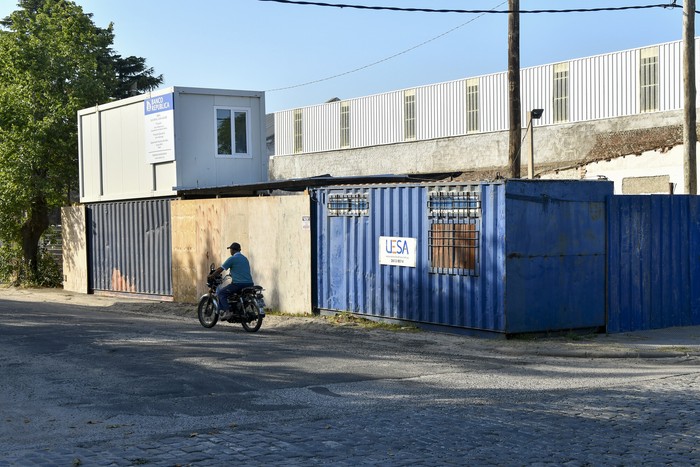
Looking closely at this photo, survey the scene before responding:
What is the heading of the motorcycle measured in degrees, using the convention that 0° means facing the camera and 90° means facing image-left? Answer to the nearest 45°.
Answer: approximately 135°

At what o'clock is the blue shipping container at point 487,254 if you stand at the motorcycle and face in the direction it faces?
The blue shipping container is roughly at 5 o'clock from the motorcycle.

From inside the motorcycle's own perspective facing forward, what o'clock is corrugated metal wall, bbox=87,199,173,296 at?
The corrugated metal wall is roughly at 1 o'clock from the motorcycle.

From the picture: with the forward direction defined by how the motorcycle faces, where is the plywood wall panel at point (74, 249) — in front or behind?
in front

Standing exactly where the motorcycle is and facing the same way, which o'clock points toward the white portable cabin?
The white portable cabin is roughly at 1 o'clock from the motorcycle.

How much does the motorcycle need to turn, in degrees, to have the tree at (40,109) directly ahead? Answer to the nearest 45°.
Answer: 0° — it already faces it

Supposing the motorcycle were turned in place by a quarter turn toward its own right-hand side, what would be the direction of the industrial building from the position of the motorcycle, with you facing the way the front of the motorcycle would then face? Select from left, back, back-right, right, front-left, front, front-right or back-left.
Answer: front

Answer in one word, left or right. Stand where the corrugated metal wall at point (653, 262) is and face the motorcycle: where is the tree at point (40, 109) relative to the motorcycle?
right

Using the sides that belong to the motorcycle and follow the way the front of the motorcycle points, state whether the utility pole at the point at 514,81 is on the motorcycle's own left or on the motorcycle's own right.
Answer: on the motorcycle's own right

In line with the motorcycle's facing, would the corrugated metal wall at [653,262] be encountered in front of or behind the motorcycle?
behind

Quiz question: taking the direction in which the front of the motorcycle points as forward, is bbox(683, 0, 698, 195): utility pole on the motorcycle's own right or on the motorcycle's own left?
on the motorcycle's own right
